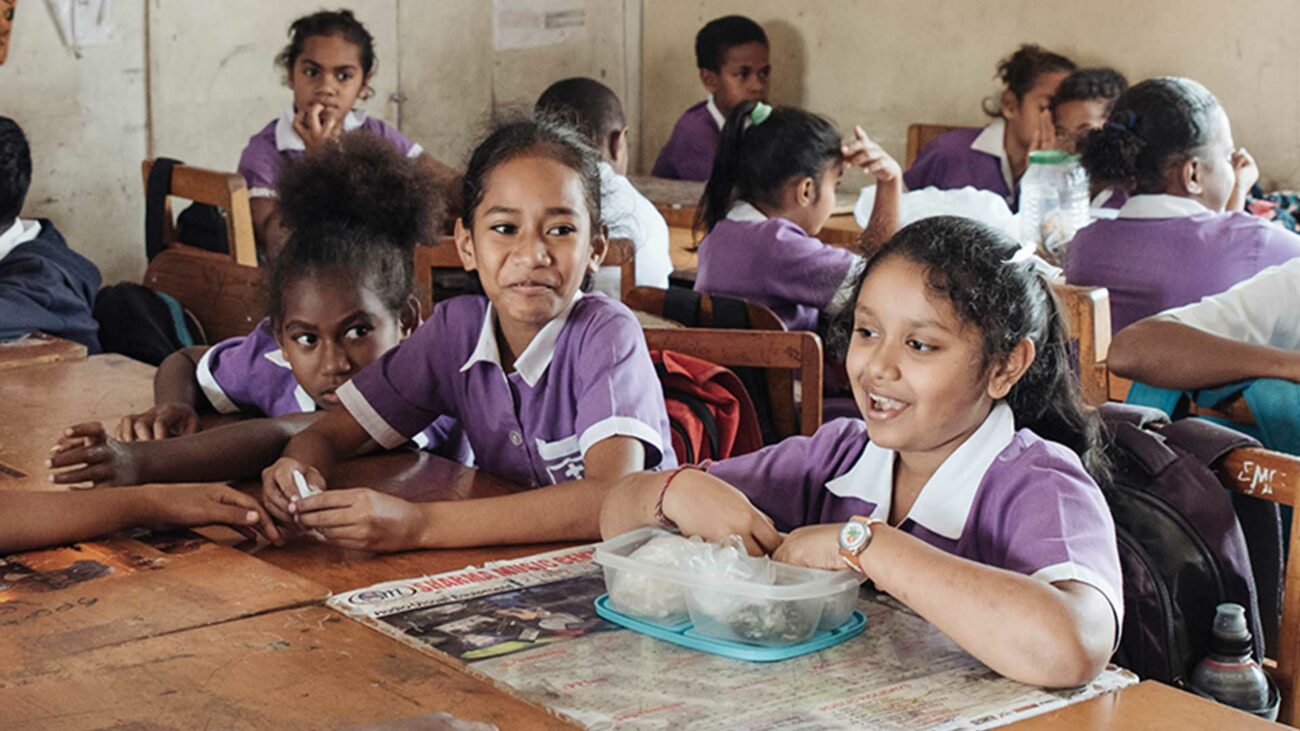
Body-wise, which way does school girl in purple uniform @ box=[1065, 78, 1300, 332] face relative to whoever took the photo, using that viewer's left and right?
facing away from the viewer and to the right of the viewer

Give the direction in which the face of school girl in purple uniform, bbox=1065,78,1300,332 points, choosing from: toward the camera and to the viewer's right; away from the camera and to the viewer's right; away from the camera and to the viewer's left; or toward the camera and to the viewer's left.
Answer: away from the camera and to the viewer's right

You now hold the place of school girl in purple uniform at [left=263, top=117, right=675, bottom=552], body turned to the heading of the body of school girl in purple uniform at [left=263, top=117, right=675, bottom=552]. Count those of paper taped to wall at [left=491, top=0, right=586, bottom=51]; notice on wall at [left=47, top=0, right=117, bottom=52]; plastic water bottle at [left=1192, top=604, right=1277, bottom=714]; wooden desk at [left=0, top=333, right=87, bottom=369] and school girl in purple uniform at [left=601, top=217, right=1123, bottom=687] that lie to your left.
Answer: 2

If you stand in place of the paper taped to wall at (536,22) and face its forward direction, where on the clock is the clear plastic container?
The clear plastic container is roughly at 11 o'clock from the paper taped to wall.

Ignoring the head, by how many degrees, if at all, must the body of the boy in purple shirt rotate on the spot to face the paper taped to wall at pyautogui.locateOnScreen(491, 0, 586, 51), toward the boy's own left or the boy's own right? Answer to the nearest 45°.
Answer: approximately 135° to the boy's own right

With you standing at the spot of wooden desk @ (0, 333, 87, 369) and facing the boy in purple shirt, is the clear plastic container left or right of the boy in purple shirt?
right
